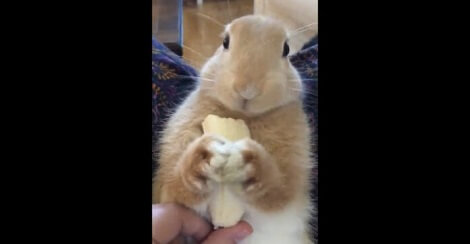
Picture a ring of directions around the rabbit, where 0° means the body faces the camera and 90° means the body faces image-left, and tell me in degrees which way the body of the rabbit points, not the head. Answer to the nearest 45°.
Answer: approximately 0°
